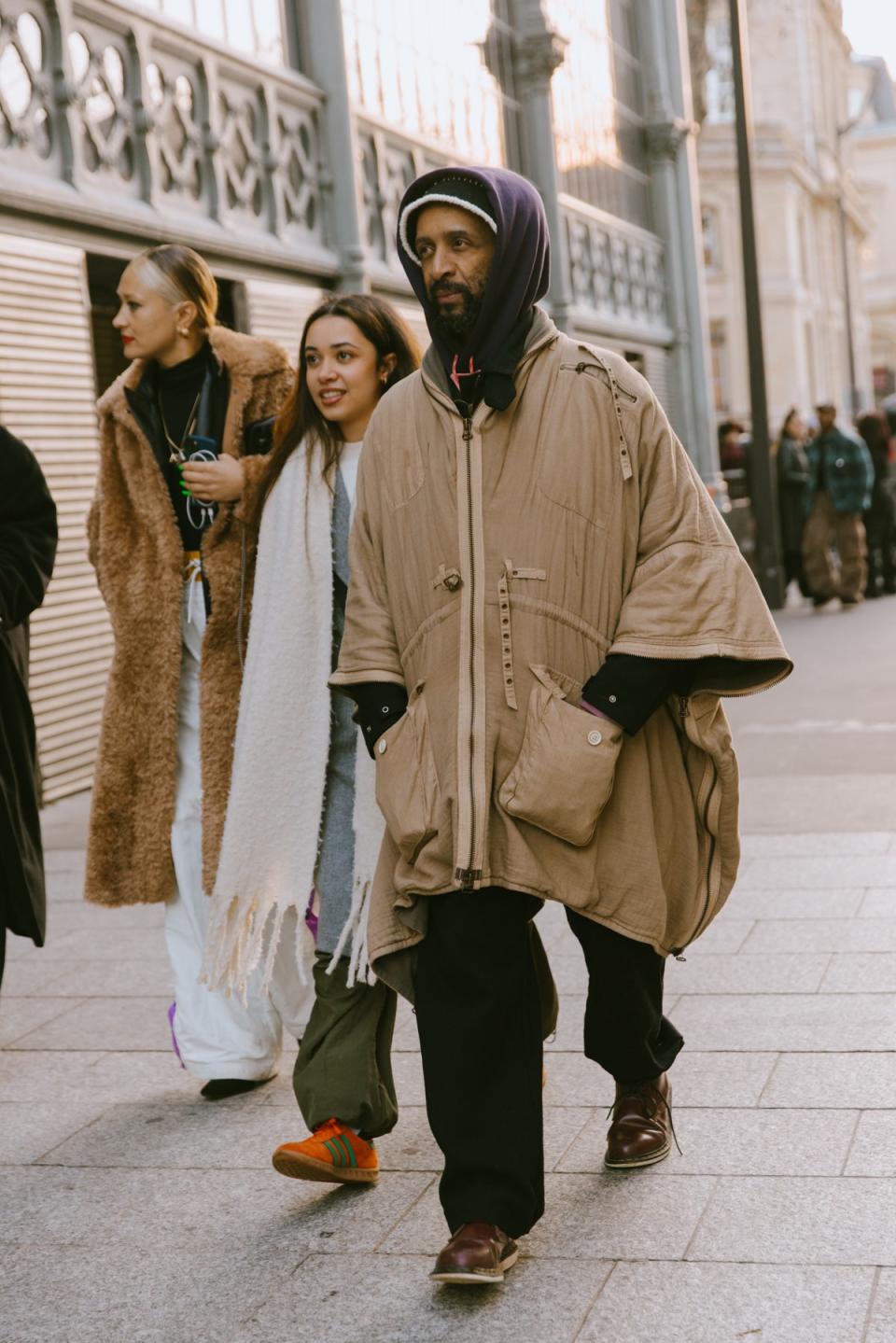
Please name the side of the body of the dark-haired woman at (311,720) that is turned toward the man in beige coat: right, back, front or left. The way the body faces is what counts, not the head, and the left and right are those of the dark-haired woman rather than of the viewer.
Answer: left

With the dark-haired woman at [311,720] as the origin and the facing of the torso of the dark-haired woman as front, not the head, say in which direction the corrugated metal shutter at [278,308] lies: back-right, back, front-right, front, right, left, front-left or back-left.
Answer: back-right

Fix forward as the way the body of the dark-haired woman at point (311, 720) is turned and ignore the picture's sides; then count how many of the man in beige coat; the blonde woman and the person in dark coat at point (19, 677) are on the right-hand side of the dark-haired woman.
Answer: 2

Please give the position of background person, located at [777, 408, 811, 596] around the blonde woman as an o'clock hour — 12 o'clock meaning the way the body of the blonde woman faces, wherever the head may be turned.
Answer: The background person is roughly at 7 o'clock from the blonde woman.

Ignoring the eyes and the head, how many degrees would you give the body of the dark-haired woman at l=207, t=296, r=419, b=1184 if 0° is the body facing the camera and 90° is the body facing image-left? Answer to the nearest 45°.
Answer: approximately 45°

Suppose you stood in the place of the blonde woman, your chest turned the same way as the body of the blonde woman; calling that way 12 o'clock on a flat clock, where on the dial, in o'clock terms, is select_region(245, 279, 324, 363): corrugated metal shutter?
The corrugated metal shutter is roughly at 6 o'clock from the blonde woman.

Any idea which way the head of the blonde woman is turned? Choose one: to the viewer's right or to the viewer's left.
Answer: to the viewer's left

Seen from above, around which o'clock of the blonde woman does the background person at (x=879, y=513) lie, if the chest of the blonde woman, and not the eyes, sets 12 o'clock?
The background person is roughly at 7 o'clock from the blonde woman.

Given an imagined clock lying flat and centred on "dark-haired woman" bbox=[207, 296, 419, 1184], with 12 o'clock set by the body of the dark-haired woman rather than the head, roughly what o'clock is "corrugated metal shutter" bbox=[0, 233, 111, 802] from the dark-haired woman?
The corrugated metal shutter is roughly at 4 o'clock from the dark-haired woman.

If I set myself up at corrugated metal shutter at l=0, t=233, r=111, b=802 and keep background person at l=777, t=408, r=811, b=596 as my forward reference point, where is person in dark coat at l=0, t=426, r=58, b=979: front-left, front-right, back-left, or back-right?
back-right

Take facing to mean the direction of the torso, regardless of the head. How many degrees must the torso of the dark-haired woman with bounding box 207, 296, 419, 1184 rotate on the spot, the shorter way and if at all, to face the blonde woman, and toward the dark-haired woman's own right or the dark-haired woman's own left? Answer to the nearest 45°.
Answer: approximately 90° to the dark-haired woman's own right
